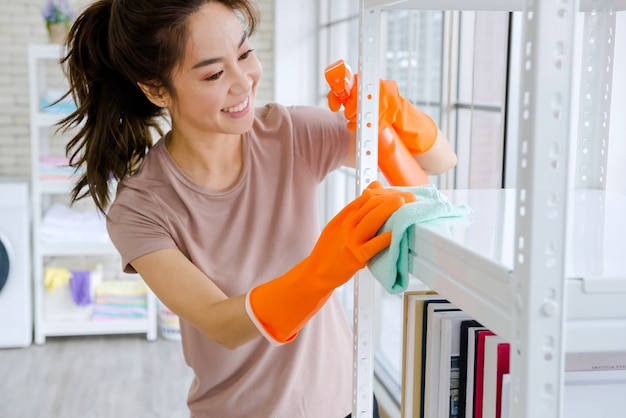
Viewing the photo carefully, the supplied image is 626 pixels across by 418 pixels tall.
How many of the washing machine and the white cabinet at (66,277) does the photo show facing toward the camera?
2

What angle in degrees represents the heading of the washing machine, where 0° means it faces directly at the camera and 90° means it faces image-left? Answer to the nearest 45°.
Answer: approximately 0°

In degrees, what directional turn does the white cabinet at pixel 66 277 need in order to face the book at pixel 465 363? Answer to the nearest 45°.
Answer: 0° — it already faces it

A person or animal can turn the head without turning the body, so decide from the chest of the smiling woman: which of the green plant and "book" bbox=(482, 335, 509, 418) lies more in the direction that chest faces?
the book

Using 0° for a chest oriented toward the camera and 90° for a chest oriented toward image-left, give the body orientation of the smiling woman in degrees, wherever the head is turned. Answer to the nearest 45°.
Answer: approximately 315°
